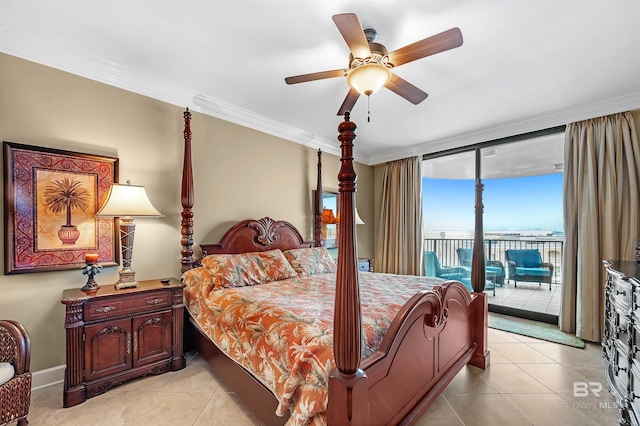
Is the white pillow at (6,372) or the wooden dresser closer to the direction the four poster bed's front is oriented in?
the wooden dresser

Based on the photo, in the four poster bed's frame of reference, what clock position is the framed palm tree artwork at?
The framed palm tree artwork is roughly at 5 o'clock from the four poster bed.

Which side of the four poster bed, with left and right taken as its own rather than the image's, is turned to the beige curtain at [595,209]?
left

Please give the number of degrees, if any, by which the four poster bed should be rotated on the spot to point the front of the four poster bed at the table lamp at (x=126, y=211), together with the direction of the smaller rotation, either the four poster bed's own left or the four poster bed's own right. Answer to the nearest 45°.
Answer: approximately 135° to the four poster bed's own right

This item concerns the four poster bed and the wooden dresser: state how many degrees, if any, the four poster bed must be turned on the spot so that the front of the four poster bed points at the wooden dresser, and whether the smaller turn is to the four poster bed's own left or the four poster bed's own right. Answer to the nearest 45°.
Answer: approximately 45° to the four poster bed's own left

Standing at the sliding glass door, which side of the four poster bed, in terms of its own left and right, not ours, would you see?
left

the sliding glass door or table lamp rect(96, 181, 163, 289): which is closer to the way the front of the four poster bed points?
the sliding glass door

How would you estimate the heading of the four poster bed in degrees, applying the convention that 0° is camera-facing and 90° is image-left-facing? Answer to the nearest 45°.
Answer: approximately 315°
